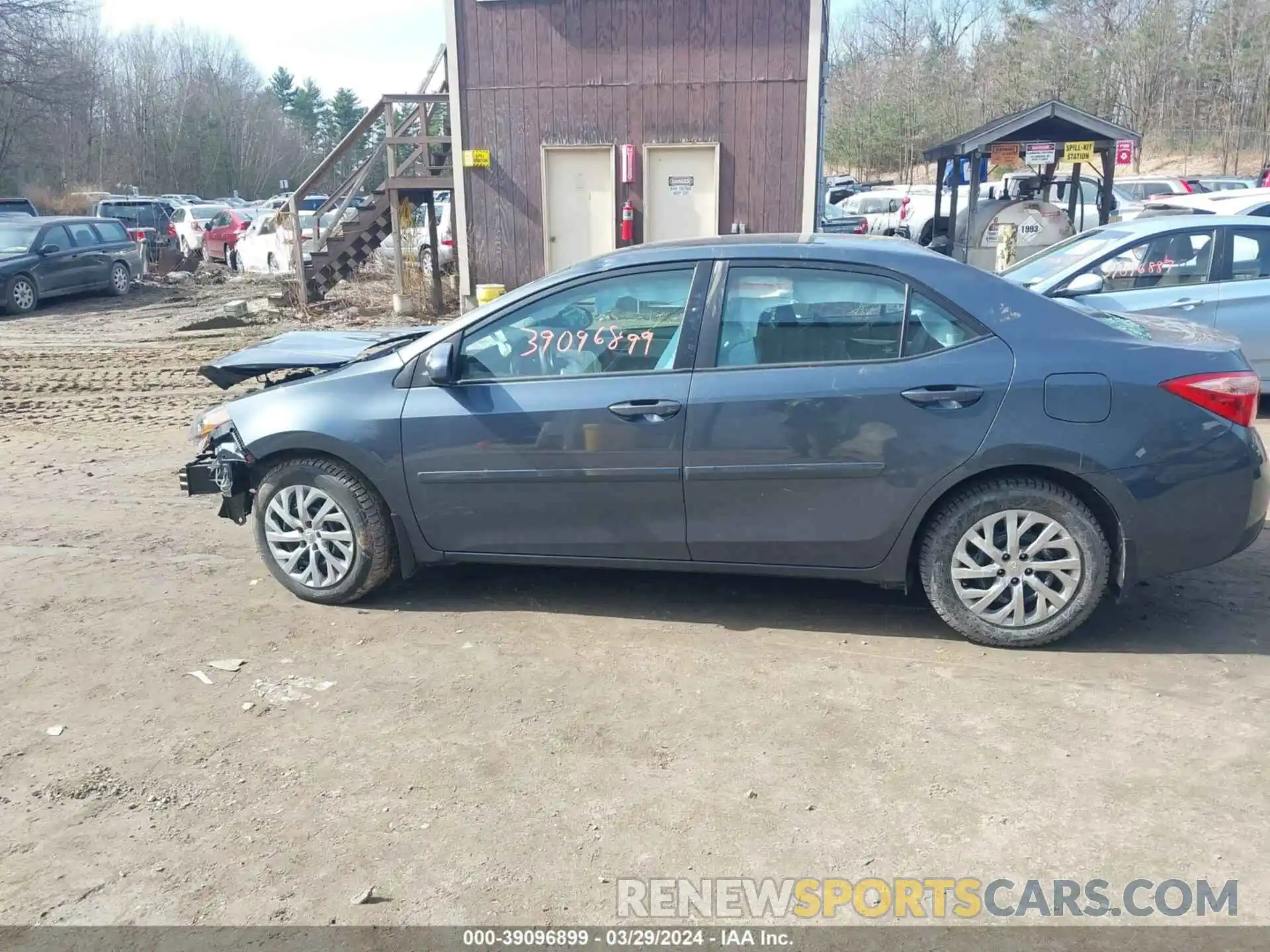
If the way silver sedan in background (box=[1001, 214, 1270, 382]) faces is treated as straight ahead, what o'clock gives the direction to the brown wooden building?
The brown wooden building is roughly at 1 o'clock from the silver sedan in background.

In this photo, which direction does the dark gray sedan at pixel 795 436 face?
to the viewer's left

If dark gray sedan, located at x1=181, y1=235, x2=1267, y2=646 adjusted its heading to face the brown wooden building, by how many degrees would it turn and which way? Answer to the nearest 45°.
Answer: approximately 90° to its right

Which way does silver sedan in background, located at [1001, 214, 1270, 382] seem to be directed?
to the viewer's left

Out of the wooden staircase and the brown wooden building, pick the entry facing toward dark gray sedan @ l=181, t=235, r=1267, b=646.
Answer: the brown wooden building

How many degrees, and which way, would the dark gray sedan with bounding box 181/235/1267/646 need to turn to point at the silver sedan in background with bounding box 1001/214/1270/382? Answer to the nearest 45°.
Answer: approximately 135° to its right

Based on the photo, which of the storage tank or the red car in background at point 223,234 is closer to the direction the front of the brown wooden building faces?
the storage tank

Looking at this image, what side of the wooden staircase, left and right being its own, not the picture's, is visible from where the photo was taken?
left

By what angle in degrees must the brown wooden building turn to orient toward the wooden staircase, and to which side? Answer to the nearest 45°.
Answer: approximately 135° to its right
